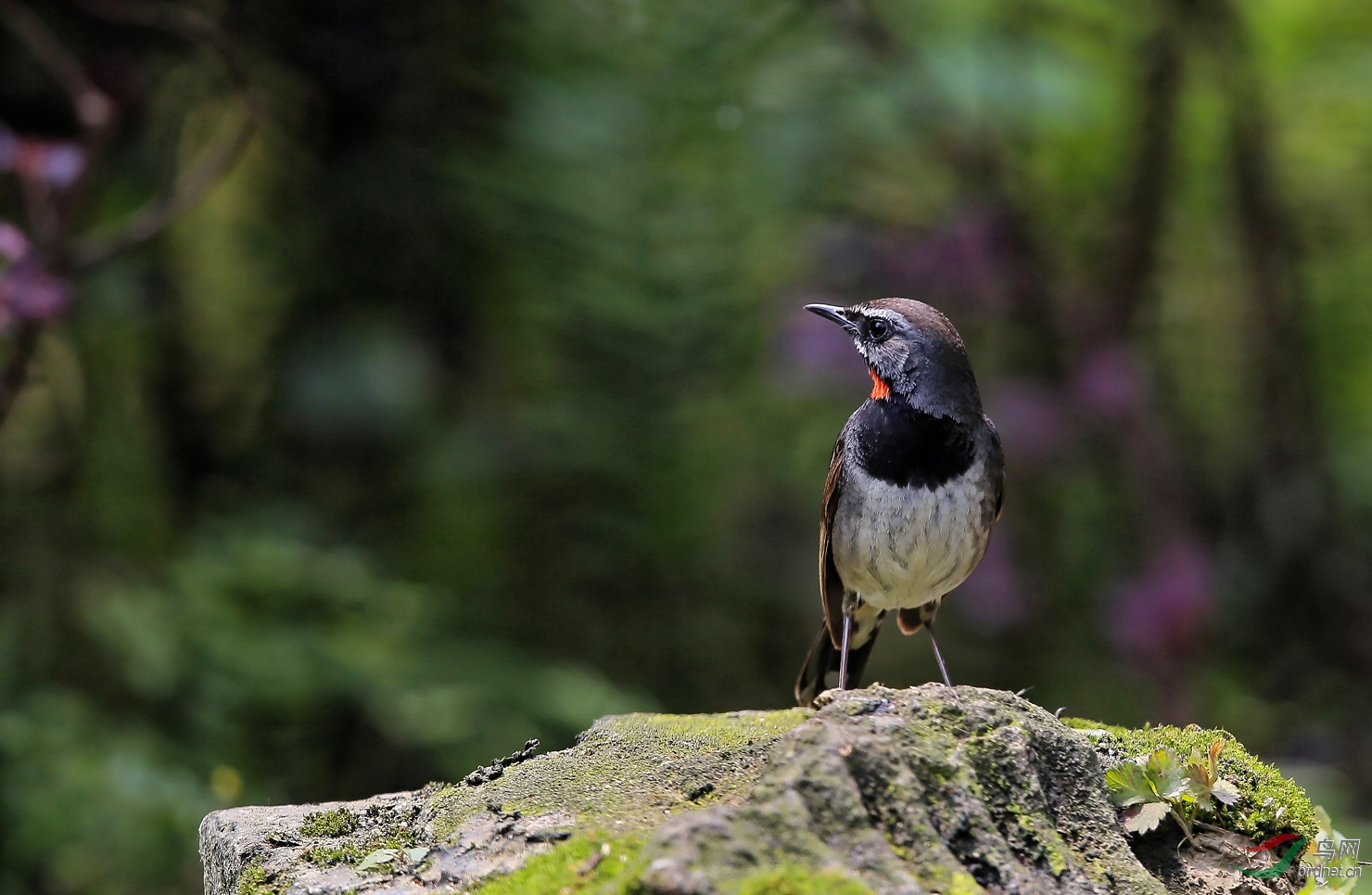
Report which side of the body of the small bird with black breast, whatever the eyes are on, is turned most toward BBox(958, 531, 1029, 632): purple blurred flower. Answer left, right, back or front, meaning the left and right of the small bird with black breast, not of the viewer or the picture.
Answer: back

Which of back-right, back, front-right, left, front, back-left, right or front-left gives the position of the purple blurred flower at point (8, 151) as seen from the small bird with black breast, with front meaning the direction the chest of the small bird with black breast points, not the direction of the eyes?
right

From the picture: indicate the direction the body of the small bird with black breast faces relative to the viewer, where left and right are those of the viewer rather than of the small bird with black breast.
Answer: facing the viewer

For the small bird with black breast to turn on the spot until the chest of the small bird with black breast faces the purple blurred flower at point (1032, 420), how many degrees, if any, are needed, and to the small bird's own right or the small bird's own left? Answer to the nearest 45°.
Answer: approximately 180°

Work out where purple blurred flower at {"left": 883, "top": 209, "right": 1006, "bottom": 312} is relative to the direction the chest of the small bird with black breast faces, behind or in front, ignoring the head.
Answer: behind

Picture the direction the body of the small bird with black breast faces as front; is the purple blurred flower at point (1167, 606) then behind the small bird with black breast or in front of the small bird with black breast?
behind

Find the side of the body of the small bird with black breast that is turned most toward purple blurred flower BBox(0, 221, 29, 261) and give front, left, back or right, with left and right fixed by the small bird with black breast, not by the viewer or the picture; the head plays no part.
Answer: back
